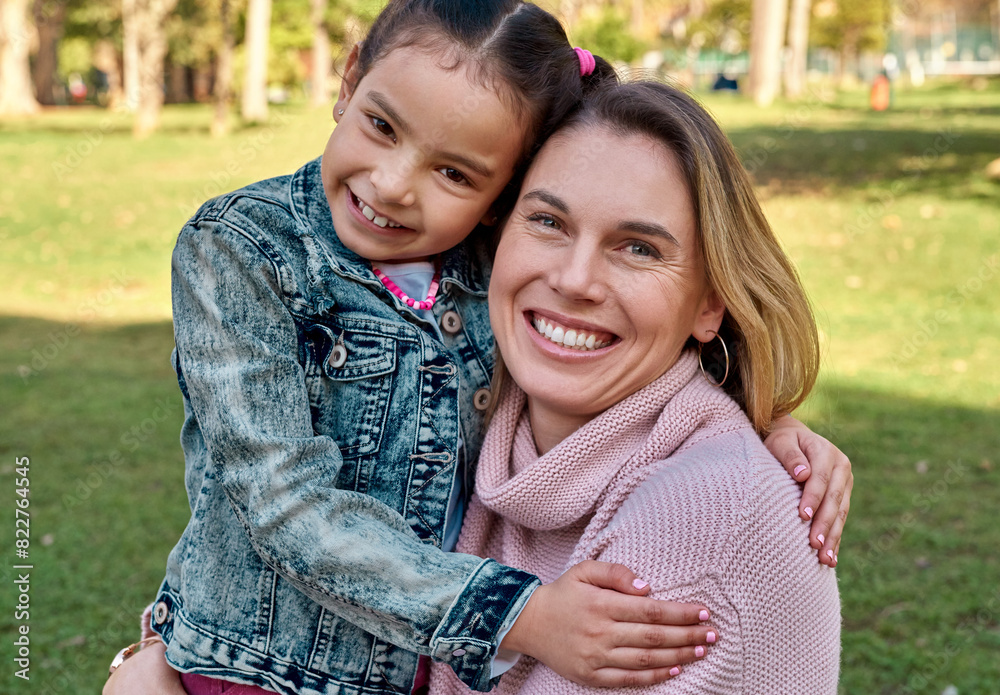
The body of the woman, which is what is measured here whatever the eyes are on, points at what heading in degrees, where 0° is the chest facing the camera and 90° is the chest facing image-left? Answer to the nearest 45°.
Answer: approximately 45°

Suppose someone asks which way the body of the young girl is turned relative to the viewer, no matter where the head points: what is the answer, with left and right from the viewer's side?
facing the viewer and to the right of the viewer

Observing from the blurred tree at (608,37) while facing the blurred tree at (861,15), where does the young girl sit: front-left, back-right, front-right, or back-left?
back-right

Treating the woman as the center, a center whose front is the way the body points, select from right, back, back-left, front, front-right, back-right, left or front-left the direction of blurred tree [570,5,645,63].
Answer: back-right

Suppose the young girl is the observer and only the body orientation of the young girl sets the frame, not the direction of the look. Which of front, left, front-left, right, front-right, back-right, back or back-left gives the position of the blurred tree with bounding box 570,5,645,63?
back-left

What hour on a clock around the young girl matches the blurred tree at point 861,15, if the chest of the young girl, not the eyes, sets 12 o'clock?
The blurred tree is roughly at 8 o'clock from the young girl.
